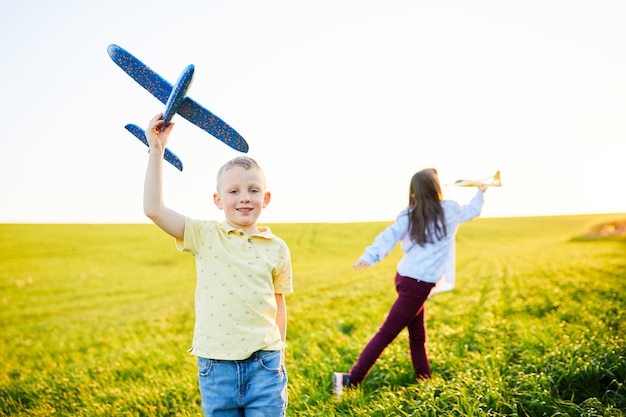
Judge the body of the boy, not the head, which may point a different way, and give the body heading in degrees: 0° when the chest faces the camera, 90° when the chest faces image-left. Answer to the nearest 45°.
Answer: approximately 0°

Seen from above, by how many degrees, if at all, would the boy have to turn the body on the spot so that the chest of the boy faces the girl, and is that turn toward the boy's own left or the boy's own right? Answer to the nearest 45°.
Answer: approximately 135° to the boy's own left

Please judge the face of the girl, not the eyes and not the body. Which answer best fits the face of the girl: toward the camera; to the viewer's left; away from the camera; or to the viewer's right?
away from the camera
